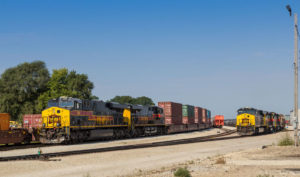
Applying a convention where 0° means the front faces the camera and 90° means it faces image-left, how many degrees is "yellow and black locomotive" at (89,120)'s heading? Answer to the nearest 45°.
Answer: approximately 45°

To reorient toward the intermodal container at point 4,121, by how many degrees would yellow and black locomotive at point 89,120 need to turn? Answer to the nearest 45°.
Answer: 0° — it already faces it

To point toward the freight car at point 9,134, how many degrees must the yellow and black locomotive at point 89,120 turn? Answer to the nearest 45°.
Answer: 0° — it already faces it
